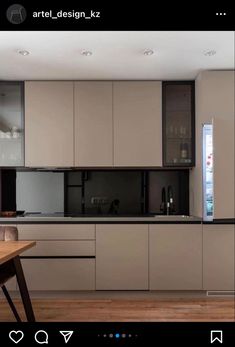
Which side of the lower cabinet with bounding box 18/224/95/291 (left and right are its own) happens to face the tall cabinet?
left

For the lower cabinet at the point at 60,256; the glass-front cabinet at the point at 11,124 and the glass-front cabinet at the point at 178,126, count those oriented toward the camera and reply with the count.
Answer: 3

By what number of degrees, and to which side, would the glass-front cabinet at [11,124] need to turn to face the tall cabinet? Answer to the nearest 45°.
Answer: approximately 45° to its left

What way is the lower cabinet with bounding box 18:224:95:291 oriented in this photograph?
toward the camera

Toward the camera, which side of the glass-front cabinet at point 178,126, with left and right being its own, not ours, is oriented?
front

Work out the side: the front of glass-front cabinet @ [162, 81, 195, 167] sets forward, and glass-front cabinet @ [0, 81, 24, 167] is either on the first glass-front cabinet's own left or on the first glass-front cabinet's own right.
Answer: on the first glass-front cabinet's own right
